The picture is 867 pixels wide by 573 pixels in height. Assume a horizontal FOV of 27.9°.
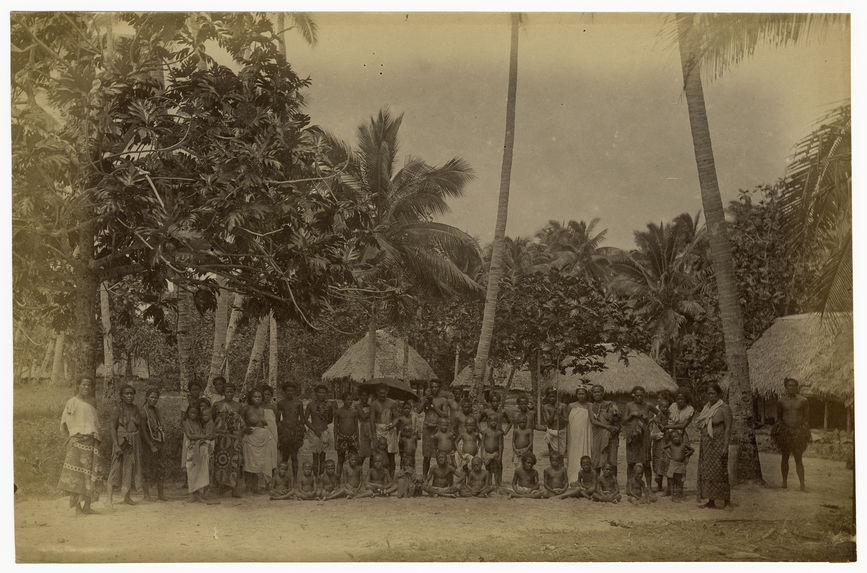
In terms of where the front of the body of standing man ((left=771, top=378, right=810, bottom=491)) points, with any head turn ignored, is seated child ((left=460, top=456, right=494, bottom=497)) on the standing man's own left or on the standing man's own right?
on the standing man's own right

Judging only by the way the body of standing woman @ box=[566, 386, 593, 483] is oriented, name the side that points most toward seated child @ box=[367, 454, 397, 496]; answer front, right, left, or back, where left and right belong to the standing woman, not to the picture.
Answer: right

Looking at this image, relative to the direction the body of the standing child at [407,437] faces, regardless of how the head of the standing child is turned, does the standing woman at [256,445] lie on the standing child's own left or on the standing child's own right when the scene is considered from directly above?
on the standing child's own right

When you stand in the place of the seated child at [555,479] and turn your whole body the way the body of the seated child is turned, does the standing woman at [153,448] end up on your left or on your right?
on your right

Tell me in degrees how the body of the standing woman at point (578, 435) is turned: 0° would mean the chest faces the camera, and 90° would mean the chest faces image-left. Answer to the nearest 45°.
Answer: approximately 0°

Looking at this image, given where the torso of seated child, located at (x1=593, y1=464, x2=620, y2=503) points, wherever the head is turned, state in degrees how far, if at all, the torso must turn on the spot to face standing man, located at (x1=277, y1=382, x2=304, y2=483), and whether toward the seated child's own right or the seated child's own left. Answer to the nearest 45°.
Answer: approximately 90° to the seated child's own right

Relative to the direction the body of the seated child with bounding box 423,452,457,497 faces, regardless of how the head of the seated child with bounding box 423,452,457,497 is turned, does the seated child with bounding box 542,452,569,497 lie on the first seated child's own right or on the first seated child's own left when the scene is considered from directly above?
on the first seated child's own left

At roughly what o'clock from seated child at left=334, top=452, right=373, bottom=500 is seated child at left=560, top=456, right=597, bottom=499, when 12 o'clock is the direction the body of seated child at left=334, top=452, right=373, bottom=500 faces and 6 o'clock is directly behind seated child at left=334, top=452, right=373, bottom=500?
seated child at left=560, top=456, right=597, bottom=499 is roughly at 9 o'clock from seated child at left=334, top=452, right=373, bottom=500.

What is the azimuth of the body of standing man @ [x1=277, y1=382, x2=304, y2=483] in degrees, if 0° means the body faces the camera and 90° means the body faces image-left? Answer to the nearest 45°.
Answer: approximately 0°
